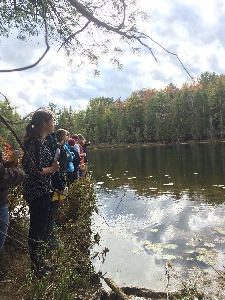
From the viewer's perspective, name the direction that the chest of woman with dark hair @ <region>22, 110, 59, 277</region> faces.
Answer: to the viewer's right

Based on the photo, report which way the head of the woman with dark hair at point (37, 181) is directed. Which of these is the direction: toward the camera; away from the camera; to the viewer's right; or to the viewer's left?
to the viewer's right
